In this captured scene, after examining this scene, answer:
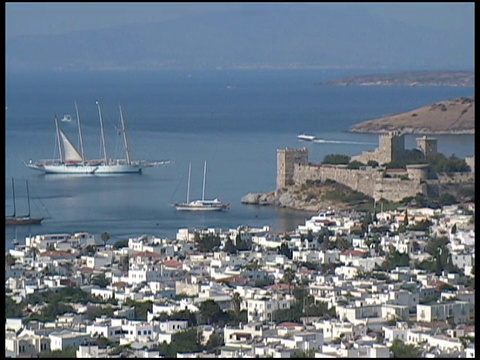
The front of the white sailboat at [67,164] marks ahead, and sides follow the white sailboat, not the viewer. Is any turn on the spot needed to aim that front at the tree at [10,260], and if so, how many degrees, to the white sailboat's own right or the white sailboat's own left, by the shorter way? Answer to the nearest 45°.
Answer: approximately 90° to the white sailboat's own right

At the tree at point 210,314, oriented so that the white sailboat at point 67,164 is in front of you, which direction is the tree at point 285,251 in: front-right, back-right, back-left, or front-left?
front-right

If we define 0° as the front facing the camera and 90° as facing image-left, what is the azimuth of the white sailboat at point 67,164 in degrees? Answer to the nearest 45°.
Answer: approximately 270°

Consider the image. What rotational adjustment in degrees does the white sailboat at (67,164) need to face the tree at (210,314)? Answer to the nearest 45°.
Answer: approximately 90° to its right
